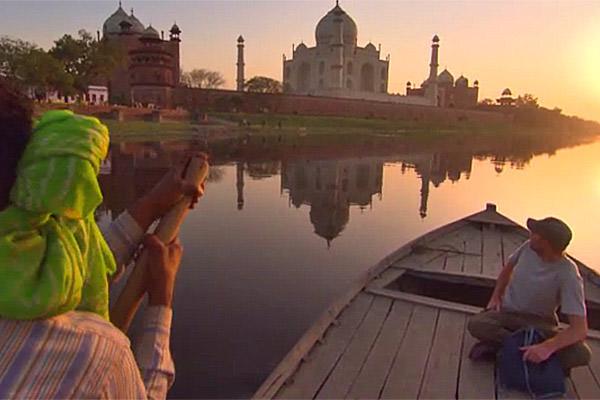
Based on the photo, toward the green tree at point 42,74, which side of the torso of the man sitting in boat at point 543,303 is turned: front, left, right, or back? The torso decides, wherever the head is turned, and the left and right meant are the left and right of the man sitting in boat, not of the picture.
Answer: right

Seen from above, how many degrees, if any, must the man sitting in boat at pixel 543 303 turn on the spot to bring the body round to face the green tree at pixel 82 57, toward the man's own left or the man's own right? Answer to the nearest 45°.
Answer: approximately 90° to the man's own right

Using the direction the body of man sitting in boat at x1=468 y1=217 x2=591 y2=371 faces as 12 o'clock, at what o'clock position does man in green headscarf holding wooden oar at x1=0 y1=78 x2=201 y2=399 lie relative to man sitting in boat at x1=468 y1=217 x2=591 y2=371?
man in green headscarf holding wooden oar at x1=0 y1=78 x2=201 y2=399 is roughly at 11 o'clock from man sitting in boat at x1=468 y1=217 x2=591 y2=371.

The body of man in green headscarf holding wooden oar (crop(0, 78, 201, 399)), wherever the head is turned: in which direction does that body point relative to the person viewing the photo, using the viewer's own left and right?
facing away from the viewer and to the right of the viewer

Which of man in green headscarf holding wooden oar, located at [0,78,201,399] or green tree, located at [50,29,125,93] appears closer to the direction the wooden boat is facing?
the green tree

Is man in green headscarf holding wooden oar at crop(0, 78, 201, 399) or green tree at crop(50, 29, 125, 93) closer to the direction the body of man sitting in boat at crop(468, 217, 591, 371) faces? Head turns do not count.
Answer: the man in green headscarf holding wooden oar

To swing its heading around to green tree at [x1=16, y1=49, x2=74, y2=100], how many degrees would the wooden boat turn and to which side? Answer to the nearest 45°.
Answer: approximately 45° to its left

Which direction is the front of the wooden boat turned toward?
away from the camera

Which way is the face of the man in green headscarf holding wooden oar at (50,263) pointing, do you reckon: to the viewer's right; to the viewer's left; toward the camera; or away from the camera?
away from the camera
